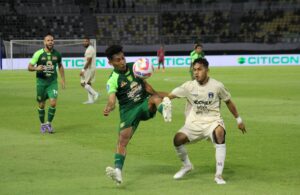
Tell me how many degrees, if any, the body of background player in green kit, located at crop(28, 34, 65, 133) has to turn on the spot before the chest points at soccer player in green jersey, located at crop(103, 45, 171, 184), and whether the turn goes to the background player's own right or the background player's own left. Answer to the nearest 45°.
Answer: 0° — they already face them

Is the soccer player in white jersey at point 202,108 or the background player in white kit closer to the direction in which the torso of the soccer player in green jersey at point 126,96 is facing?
the soccer player in white jersey

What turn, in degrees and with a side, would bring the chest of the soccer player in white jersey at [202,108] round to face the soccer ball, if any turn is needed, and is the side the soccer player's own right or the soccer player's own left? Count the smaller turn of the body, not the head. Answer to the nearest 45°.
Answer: approximately 90° to the soccer player's own right

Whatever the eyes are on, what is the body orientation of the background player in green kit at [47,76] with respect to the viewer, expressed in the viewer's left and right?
facing the viewer

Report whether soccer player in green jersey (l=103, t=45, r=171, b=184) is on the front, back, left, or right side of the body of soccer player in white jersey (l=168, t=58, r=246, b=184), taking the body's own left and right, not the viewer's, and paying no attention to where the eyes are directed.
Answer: right

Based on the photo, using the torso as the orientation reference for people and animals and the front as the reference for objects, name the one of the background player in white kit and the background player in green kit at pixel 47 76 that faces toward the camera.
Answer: the background player in green kit

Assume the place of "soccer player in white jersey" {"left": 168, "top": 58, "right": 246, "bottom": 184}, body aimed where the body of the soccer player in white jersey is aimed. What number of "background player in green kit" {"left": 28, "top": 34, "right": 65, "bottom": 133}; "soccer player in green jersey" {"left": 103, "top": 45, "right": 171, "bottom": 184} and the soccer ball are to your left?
0

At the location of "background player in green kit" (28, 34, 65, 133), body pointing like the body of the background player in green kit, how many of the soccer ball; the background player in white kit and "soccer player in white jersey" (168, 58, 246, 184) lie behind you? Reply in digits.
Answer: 1

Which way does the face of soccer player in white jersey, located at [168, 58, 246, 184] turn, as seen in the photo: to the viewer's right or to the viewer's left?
to the viewer's left

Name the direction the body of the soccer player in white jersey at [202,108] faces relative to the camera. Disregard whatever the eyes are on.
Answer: toward the camera

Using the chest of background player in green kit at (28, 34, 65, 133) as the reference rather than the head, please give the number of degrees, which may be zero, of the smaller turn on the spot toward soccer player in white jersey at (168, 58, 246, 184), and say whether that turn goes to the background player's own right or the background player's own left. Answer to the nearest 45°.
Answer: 0° — they already face them

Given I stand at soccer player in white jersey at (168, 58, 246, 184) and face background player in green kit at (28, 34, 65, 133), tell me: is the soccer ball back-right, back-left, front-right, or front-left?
front-left

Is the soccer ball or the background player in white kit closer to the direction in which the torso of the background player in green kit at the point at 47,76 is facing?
the soccer ball

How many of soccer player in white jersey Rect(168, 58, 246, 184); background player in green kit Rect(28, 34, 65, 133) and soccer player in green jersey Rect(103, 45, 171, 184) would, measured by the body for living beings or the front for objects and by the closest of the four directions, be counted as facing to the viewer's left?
0
